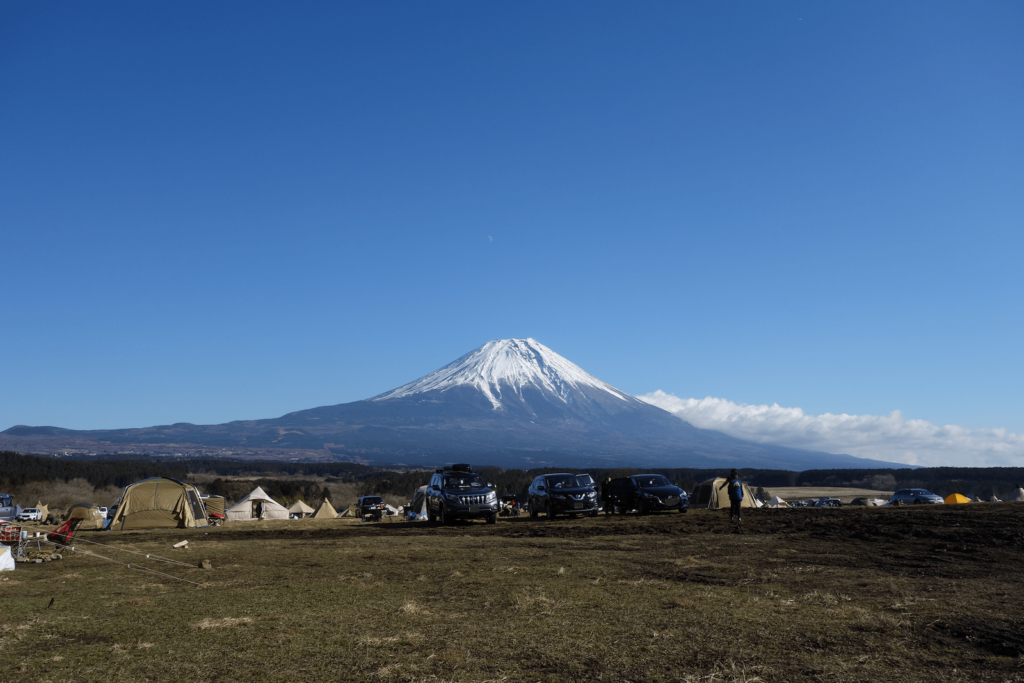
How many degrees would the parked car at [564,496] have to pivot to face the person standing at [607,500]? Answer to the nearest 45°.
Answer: approximately 90° to its left

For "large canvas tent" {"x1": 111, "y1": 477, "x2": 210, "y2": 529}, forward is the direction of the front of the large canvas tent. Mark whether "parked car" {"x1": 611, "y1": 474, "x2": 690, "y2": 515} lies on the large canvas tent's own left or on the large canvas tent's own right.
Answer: on the large canvas tent's own left

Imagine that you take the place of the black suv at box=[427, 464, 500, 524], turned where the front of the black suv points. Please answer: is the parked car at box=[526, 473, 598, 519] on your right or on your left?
on your left

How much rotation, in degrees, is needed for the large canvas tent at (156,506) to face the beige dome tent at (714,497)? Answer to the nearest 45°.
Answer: approximately 90° to its left

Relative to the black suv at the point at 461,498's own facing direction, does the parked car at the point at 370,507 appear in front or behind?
behind

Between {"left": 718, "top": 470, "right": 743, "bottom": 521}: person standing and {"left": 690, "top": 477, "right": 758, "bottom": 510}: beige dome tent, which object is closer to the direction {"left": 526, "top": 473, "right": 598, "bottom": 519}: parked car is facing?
the person standing

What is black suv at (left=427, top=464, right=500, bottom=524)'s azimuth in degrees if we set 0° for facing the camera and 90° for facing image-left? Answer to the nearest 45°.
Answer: approximately 315°

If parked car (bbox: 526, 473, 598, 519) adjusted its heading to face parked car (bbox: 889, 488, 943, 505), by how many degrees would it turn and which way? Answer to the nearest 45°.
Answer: approximately 90° to its left
